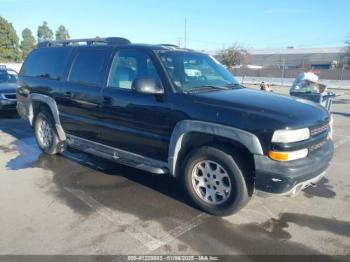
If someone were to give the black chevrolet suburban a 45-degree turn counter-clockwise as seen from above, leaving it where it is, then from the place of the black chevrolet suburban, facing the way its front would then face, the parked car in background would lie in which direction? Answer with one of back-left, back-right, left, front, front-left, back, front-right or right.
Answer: back-left

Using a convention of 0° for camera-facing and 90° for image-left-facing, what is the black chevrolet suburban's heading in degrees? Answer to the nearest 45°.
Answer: approximately 315°

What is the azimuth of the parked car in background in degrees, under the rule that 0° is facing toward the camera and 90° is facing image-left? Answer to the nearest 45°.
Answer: approximately 315°
